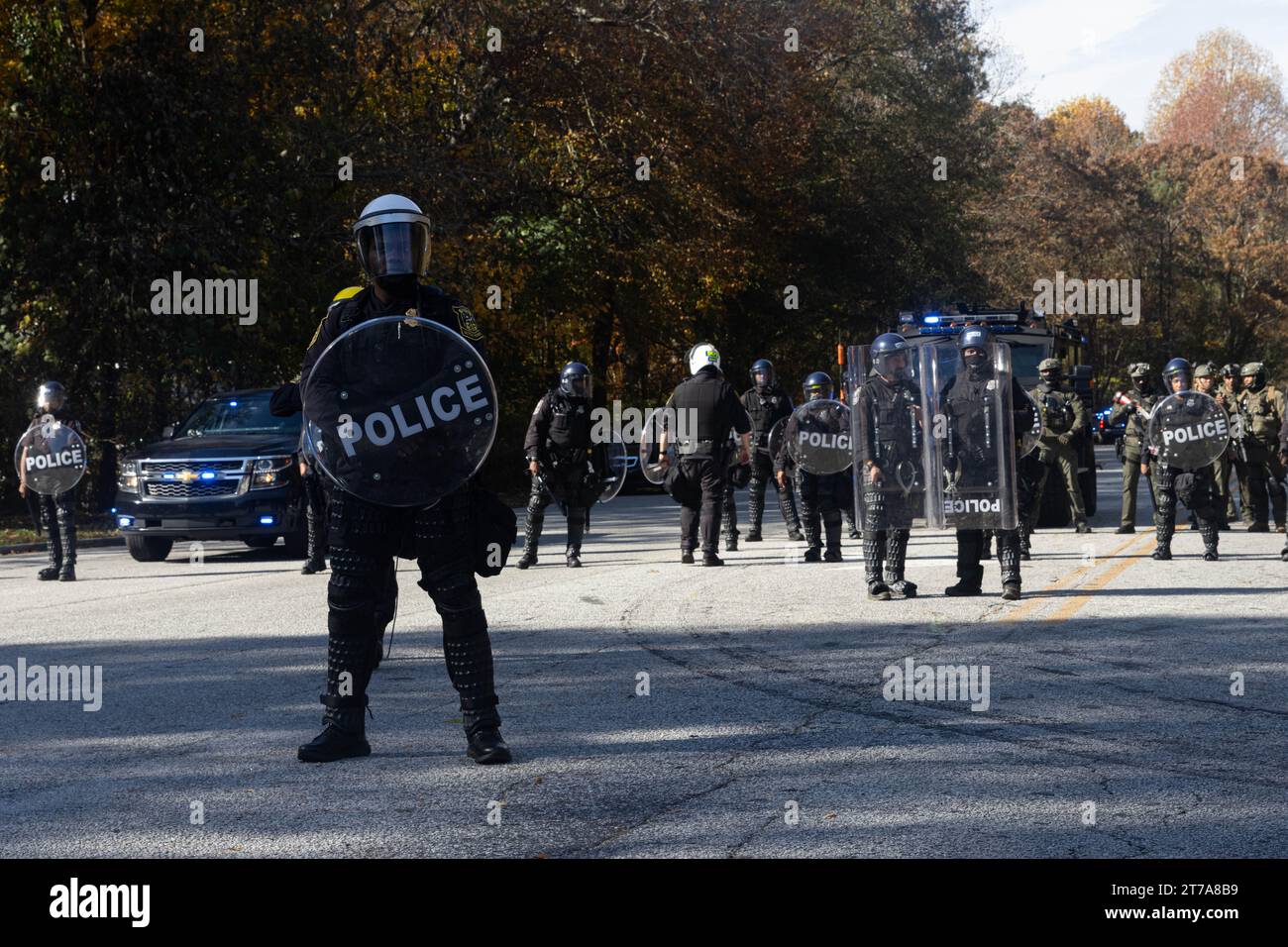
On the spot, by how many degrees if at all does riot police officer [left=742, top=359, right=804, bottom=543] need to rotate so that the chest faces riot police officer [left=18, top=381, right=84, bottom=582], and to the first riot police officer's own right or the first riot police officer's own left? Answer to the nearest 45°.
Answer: approximately 45° to the first riot police officer's own right

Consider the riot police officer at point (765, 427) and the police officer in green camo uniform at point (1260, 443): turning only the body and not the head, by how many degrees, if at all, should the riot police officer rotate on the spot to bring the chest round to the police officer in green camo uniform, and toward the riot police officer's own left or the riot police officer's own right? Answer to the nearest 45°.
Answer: approximately 90° to the riot police officer's own left

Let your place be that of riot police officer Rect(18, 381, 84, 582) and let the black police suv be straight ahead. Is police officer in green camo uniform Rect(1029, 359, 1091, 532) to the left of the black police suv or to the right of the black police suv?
right

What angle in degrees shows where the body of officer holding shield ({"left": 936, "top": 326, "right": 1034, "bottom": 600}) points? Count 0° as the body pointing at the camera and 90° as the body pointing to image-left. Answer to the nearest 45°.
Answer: approximately 0°

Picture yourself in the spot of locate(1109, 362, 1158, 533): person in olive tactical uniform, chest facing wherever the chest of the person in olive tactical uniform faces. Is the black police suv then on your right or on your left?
on your right

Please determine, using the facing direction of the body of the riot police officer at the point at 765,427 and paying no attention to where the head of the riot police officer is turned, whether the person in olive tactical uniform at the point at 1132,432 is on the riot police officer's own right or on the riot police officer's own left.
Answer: on the riot police officer's own left
